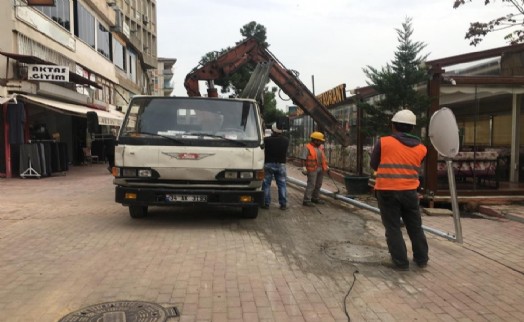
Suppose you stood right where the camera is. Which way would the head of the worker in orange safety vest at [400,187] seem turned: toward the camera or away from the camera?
away from the camera

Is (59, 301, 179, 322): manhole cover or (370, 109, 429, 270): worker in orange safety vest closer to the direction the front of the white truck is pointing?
the manhole cover

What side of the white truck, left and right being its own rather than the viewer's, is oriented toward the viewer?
front

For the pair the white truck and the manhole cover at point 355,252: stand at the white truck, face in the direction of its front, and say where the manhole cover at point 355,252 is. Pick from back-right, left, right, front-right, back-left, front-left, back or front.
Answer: front-left

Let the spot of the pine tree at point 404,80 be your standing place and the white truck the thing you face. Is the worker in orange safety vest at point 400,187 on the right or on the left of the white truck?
left

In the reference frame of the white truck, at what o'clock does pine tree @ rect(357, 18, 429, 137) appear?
The pine tree is roughly at 8 o'clock from the white truck.

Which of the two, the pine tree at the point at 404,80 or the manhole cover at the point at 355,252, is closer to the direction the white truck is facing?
the manhole cover

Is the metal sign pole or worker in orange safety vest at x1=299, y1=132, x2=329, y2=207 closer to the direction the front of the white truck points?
the metal sign pole

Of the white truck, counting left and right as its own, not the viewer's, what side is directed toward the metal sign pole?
left

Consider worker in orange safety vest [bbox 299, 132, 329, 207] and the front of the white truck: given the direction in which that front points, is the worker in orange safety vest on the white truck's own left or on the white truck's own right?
on the white truck's own left

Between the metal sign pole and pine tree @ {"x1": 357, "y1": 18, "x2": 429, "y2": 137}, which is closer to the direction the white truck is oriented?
the metal sign pole

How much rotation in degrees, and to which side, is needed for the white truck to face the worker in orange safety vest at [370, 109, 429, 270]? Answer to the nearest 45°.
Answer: approximately 45° to its left

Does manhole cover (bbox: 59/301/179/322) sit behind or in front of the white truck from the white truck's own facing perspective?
in front
